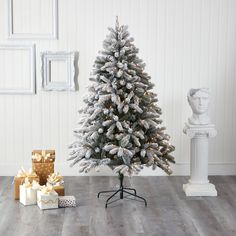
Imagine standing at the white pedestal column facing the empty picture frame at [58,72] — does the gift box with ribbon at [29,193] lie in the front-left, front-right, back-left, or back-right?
front-left

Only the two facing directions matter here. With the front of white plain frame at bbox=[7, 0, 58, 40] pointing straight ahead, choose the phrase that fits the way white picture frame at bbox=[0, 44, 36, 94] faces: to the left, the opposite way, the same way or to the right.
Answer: the same way

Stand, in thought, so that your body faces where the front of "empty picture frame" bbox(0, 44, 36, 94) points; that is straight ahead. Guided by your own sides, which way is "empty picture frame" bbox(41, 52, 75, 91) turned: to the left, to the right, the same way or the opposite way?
the same way

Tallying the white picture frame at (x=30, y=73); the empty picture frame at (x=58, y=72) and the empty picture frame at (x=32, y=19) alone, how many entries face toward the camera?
3

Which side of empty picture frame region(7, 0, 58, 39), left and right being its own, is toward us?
front

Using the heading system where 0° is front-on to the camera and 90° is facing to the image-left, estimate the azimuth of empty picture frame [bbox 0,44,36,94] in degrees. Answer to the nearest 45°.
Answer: approximately 0°

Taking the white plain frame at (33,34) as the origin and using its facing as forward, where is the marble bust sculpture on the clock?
The marble bust sculpture is roughly at 10 o'clock from the white plain frame.

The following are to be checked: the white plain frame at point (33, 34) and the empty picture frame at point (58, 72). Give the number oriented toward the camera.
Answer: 2

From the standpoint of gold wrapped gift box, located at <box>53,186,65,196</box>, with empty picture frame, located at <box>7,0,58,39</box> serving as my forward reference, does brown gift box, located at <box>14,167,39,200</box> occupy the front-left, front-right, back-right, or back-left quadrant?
front-left

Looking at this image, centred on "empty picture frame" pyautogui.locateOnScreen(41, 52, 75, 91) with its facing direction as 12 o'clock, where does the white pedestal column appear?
The white pedestal column is roughly at 10 o'clock from the empty picture frame.

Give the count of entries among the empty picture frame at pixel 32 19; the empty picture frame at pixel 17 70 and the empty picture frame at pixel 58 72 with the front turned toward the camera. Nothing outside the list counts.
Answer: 3

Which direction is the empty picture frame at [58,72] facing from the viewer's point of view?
toward the camera
